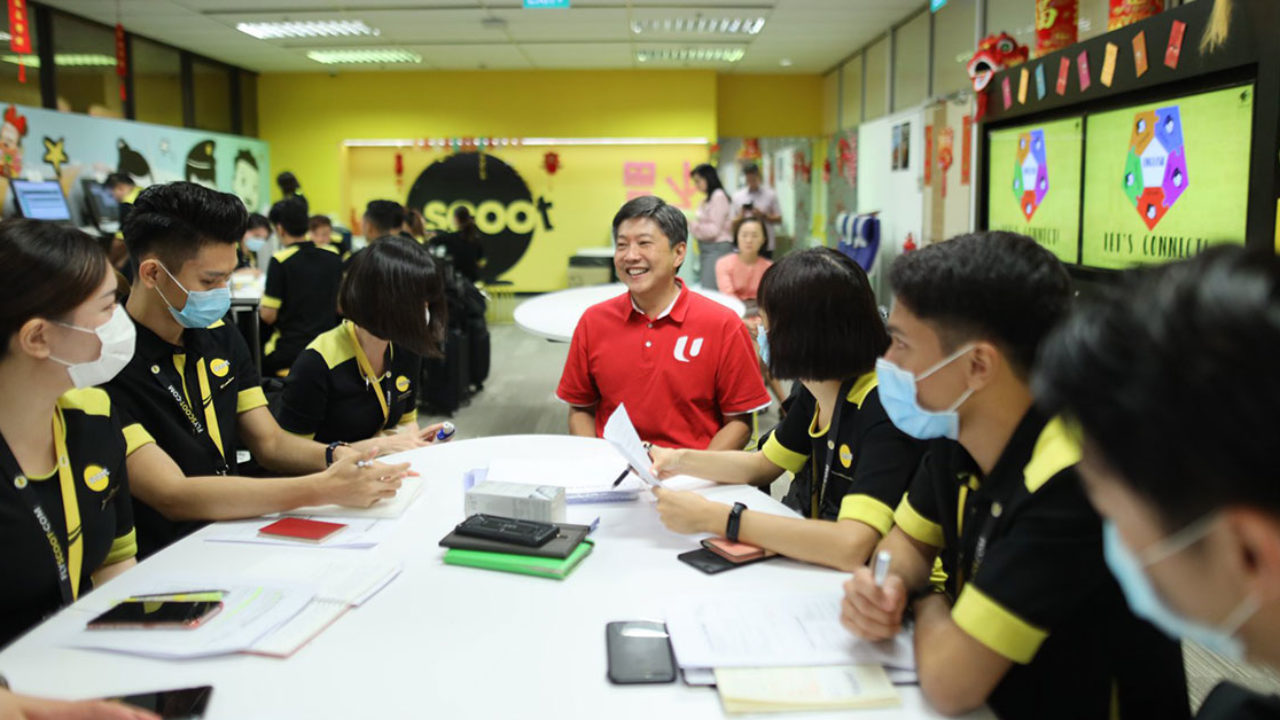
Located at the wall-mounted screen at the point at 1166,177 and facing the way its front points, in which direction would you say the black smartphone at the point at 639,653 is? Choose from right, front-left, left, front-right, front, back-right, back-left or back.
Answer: front-left

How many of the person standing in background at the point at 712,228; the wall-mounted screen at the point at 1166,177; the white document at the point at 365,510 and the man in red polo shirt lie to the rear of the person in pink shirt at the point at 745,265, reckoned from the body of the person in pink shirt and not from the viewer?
1

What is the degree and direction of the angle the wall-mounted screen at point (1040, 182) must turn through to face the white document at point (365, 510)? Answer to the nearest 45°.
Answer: approximately 45° to its left

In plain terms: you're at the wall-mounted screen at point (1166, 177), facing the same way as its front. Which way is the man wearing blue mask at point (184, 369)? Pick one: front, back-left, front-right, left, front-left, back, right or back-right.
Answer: front

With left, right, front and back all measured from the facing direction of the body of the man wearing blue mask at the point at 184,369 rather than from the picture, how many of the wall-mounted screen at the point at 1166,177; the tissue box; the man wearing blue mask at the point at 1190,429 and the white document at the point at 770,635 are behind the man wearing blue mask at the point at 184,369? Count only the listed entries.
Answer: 0

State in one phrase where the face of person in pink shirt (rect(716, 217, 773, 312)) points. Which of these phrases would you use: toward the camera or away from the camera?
toward the camera

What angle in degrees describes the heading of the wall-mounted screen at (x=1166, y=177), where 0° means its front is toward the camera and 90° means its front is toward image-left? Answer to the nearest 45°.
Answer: approximately 45°

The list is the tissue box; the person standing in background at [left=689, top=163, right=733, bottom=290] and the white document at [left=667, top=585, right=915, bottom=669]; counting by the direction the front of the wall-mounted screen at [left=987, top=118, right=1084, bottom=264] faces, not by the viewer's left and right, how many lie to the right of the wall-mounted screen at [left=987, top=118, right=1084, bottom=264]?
1

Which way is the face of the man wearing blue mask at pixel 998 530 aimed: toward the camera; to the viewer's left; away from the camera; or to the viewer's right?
to the viewer's left

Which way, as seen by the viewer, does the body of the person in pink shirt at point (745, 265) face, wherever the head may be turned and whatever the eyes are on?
toward the camera

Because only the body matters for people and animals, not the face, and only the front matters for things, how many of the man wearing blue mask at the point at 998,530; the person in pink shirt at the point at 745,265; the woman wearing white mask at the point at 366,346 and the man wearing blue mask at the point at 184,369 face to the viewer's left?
1

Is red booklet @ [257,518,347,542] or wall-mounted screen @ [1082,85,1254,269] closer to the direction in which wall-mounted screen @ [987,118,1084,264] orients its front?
the red booklet

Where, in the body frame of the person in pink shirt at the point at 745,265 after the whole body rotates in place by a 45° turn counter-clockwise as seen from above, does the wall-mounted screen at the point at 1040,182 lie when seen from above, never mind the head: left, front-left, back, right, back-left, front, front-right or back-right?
front

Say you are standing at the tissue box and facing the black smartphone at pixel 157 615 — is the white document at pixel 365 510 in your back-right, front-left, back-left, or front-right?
front-right

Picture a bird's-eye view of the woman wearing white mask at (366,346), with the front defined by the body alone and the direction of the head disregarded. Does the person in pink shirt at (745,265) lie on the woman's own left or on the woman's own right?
on the woman's own left

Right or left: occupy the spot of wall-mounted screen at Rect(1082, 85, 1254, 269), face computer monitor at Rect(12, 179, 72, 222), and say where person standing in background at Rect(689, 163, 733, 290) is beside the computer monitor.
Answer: right

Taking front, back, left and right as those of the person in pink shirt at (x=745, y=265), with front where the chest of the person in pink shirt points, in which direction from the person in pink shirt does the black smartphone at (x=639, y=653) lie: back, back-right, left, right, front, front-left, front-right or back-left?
front

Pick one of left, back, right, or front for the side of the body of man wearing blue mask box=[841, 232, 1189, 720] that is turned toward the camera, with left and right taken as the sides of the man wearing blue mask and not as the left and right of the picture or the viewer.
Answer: left

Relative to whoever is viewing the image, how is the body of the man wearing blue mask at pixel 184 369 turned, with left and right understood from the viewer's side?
facing the viewer and to the right of the viewer
